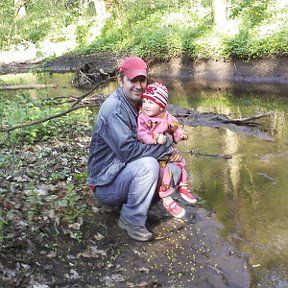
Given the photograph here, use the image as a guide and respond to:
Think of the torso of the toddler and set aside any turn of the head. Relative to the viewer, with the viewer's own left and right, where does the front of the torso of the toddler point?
facing the viewer and to the right of the viewer
